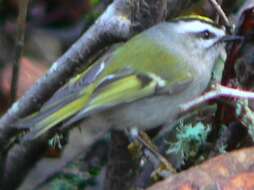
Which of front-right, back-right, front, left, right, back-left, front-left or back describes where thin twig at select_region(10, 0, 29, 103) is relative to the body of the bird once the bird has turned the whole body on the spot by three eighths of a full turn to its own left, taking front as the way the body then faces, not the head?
front

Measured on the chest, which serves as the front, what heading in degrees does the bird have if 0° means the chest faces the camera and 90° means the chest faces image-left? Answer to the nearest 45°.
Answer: approximately 270°

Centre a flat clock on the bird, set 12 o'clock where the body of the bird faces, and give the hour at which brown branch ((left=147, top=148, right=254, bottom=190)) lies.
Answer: The brown branch is roughly at 3 o'clock from the bird.
